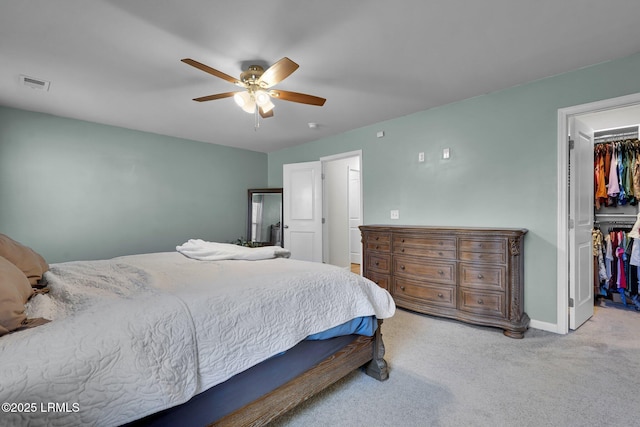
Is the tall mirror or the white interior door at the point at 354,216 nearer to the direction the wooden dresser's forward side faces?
the tall mirror

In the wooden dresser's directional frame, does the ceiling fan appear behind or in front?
in front

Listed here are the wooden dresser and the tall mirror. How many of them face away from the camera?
0

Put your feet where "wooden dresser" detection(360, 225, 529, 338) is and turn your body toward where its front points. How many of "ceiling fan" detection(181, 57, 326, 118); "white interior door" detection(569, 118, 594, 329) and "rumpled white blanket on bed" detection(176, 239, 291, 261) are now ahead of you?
2

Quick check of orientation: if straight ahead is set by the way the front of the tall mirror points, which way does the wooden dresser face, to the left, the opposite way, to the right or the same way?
to the right

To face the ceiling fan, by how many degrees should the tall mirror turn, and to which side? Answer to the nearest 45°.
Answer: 0° — it already faces it

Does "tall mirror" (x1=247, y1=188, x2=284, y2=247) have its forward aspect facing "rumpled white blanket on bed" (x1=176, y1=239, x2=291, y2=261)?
yes

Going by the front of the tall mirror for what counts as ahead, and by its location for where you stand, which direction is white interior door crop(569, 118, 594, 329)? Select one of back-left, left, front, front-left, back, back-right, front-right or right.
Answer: front-left

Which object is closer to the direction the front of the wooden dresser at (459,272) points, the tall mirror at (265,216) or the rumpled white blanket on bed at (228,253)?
the rumpled white blanket on bed

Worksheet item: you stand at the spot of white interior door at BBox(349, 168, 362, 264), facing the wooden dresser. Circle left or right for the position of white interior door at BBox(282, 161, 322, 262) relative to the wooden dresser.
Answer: right

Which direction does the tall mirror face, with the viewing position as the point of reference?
facing the viewer

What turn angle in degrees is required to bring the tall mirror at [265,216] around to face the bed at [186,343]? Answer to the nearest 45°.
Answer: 0° — it already faces it

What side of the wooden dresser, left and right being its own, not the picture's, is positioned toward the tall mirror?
right

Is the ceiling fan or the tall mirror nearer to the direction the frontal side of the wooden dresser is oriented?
the ceiling fan

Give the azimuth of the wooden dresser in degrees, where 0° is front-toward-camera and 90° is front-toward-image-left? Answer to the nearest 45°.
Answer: approximately 45°

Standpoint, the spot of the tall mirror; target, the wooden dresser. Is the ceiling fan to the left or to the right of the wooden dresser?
right

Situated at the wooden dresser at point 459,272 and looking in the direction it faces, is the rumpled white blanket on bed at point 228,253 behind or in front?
in front

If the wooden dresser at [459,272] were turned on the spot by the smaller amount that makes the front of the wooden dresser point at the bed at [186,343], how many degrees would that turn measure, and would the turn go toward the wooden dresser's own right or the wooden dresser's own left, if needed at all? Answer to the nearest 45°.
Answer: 0° — it already faces it
